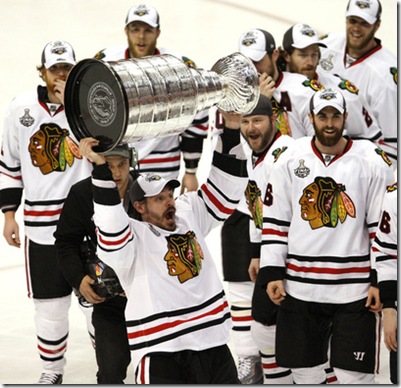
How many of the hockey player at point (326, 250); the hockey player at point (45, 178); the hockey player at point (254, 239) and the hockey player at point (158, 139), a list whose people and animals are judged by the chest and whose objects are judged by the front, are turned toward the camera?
4

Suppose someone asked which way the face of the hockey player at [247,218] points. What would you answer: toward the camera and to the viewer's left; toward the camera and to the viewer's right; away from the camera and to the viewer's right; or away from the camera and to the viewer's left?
toward the camera and to the viewer's left

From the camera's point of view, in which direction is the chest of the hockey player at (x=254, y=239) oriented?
toward the camera

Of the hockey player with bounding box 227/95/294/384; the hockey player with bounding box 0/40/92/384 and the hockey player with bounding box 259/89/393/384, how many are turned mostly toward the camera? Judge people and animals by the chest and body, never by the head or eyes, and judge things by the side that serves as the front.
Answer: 3

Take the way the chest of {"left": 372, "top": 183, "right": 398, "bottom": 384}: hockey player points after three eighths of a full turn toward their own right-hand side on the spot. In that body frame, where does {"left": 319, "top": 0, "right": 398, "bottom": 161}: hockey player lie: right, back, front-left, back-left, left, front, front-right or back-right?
front-right

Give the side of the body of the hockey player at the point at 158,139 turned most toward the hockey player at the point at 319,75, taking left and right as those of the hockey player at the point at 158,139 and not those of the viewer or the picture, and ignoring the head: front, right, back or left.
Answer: left

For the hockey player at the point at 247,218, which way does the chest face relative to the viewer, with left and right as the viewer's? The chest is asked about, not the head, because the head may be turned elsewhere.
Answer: facing the viewer and to the left of the viewer

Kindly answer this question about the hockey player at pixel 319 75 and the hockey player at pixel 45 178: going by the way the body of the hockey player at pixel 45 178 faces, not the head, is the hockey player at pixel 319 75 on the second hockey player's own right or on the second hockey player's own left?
on the second hockey player's own left

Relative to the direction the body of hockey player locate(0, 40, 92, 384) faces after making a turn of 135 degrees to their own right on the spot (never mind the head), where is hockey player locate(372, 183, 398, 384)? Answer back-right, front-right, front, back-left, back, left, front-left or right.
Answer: back

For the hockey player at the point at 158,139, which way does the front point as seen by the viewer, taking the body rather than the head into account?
toward the camera

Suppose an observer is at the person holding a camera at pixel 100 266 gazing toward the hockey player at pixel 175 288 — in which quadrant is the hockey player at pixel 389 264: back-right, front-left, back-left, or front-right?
front-left

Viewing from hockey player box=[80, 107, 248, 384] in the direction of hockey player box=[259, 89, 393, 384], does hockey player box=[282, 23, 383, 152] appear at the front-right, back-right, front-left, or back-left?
front-left
